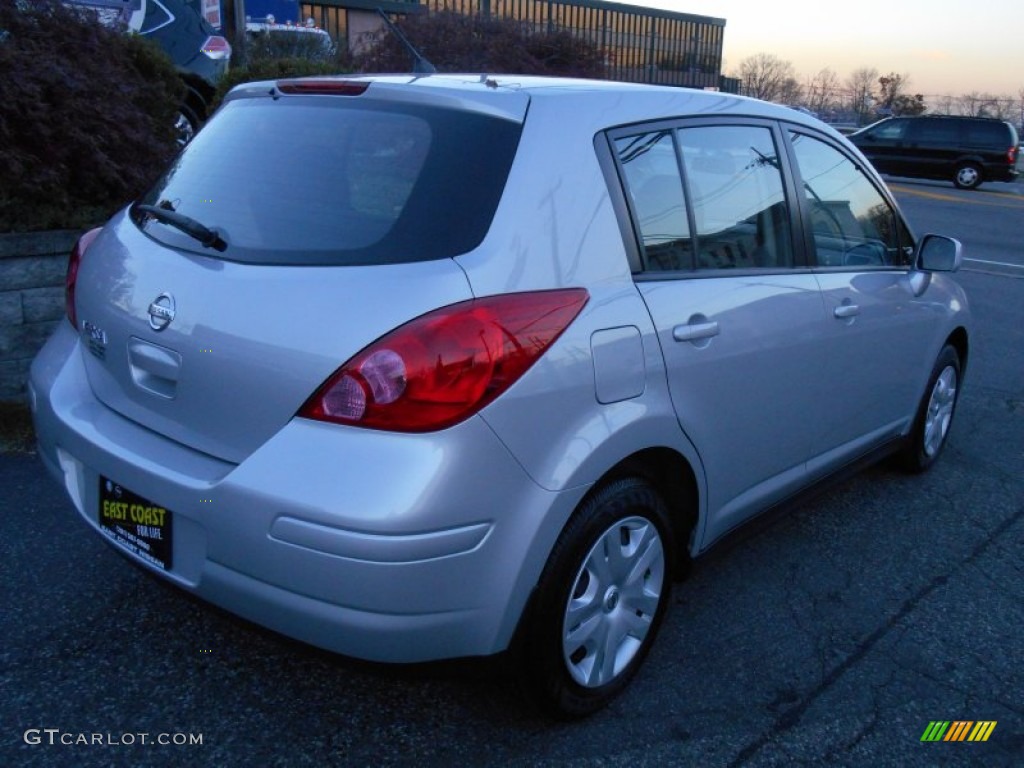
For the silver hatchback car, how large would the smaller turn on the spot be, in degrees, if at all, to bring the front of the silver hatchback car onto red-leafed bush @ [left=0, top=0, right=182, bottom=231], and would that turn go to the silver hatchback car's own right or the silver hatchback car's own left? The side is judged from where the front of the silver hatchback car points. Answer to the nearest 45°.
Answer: approximately 90° to the silver hatchback car's own left

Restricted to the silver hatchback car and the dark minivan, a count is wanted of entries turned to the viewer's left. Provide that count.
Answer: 1

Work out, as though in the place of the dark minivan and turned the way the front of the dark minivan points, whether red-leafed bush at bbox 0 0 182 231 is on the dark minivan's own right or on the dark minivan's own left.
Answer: on the dark minivan's own left

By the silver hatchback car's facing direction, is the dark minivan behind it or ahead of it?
ahead

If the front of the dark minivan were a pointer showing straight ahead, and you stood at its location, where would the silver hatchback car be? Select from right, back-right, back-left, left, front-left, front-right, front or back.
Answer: left

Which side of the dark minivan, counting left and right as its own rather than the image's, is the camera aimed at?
left

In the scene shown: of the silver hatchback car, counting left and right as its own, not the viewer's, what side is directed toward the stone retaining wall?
left

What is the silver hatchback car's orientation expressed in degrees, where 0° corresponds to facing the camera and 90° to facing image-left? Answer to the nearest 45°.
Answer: approximately 225°
